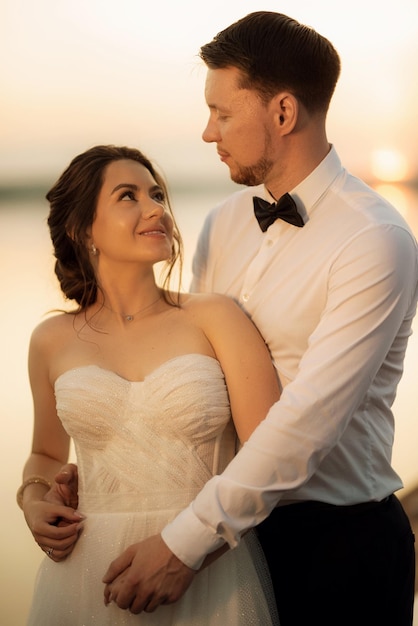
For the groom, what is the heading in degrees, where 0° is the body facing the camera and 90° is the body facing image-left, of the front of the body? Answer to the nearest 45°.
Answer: approximately 45°

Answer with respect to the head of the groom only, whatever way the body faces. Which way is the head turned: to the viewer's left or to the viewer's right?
to the viewer's left

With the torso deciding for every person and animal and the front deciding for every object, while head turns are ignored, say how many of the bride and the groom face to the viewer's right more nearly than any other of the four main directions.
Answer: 0
